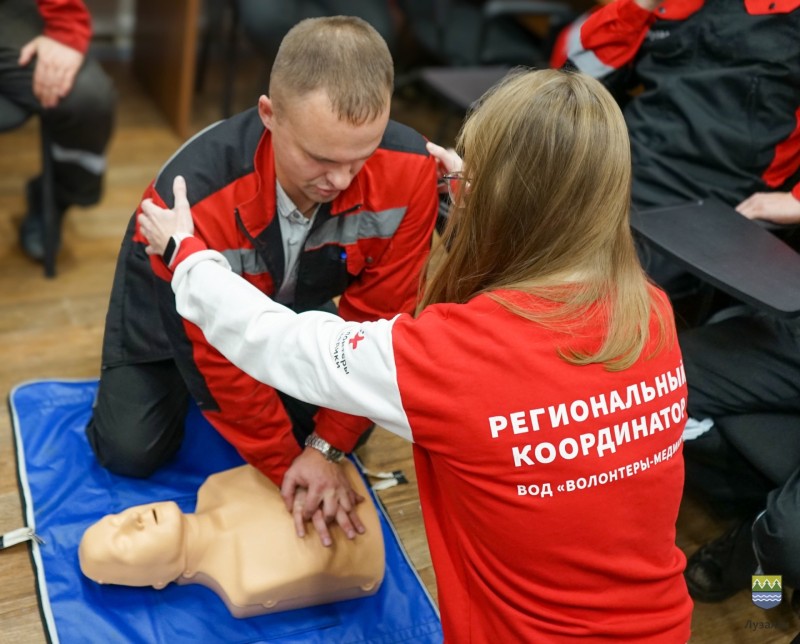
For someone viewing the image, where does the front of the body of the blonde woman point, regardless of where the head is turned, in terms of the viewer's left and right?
facing away from the viewer and to the left of the viewer

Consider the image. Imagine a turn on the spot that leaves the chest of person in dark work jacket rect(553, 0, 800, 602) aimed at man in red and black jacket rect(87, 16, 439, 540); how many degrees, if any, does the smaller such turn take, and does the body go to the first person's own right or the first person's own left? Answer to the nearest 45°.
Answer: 0° — they already face them

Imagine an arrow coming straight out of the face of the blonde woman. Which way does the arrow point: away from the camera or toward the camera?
away from the camera

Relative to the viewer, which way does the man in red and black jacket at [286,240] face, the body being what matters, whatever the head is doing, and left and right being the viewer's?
facing the viewer and to the right of the viewer

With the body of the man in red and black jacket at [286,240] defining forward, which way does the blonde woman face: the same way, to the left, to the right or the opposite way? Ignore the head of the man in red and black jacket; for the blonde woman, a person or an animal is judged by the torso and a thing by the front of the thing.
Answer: the opposite way

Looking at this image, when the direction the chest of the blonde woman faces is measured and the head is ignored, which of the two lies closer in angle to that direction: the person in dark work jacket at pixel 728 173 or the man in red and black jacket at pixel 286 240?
the man in red and black jacket

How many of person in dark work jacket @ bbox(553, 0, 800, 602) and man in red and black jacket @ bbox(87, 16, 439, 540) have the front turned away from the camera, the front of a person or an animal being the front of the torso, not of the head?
0

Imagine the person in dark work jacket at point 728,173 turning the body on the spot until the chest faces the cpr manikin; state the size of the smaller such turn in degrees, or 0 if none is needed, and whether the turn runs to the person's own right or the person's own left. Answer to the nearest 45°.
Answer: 0° — they already face it

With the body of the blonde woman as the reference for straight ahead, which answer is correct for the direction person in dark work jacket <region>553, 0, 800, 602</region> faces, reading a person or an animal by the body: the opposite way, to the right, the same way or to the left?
to the left

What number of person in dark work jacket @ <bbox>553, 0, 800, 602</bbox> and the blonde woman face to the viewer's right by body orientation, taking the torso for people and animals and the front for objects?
0

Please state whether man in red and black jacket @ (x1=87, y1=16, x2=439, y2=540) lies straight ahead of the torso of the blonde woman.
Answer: yes
